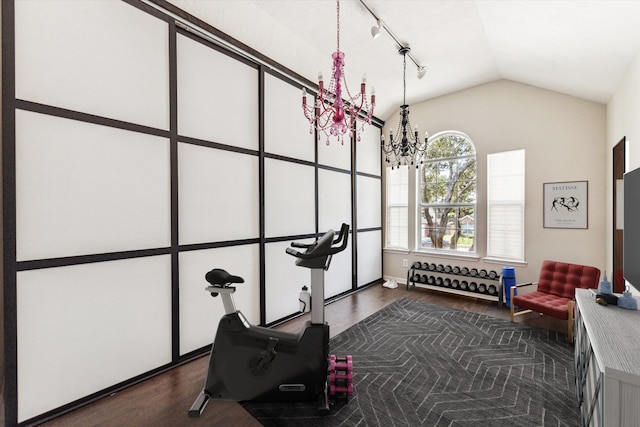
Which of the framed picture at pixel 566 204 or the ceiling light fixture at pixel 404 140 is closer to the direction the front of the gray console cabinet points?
the ceiling light fixture

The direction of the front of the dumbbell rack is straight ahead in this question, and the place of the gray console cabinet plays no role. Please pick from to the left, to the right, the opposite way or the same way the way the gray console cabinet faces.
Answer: to the right

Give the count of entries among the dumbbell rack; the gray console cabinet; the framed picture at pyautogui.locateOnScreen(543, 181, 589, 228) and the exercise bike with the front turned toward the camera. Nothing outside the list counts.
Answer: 2

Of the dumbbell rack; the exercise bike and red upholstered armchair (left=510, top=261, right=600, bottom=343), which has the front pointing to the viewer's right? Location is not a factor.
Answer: the exercise bike

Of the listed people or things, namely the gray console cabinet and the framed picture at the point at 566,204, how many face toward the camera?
1

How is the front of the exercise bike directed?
to the viewer's right

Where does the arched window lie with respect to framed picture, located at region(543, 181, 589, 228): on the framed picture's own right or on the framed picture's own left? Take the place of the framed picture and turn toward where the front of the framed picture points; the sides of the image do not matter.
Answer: on the framed picture's own right

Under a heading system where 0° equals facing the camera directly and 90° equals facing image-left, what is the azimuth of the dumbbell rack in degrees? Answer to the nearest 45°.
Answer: approximately 0°

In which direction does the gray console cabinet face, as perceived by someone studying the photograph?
facing to the left of the viewer

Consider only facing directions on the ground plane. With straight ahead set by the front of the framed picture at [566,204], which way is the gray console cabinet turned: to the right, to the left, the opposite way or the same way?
to the right
